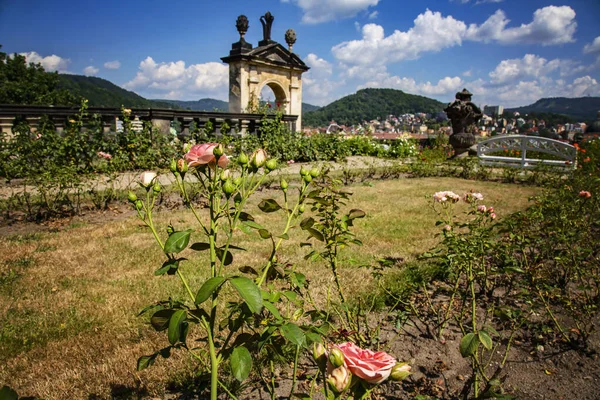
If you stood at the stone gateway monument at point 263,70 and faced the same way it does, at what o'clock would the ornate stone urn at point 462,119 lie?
The ornate stone urn is roughly at 11 o'clock from the stone gateway monument.

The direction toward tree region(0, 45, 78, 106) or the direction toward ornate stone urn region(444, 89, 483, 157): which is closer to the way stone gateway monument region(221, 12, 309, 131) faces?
the ornate stone urn

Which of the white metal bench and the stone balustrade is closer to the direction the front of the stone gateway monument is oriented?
the white metal bench

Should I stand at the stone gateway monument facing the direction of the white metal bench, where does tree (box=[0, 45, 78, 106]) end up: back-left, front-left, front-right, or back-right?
back-right

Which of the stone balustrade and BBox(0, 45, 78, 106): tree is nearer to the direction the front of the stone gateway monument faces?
the stone balustrade

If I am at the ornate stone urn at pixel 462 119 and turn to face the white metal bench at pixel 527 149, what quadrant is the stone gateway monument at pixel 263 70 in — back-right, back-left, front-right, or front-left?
back-right

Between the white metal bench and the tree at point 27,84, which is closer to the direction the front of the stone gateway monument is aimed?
the white metal bench

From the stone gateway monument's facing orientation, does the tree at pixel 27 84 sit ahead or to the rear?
to the rear

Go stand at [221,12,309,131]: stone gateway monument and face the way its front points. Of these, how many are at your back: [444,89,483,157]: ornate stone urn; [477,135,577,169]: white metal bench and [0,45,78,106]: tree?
1

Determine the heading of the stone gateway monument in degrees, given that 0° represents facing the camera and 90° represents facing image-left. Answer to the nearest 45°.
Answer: approximately 315°
